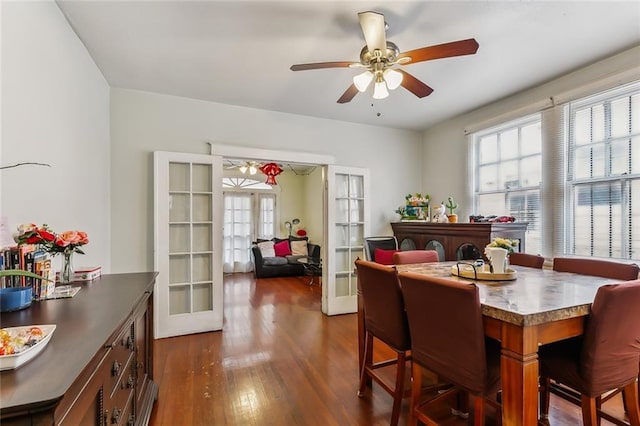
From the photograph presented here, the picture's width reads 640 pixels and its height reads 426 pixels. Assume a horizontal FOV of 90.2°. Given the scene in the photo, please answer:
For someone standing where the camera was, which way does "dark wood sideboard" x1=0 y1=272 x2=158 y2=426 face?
facing the viewer and to the right of the viewer

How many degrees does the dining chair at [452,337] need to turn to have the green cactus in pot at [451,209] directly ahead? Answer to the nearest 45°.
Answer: approximately 45° to its left

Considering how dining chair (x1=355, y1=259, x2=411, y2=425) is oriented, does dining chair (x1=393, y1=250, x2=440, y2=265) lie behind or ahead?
ahead

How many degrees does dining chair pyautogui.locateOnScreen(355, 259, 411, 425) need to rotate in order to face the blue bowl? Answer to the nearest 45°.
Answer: approximately 180°

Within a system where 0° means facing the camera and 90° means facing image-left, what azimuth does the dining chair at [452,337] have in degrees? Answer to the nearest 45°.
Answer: approximately 225°

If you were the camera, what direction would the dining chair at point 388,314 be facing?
facing away from the viewer and to the right of the viewer

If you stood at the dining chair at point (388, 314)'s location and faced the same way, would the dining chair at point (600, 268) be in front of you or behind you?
in front

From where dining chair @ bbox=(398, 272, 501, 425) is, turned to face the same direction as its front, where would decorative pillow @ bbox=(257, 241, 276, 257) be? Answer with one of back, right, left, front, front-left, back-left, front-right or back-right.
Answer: left

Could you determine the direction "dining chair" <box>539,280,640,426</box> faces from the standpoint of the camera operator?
facing away from the viewer and to the left of the viewer

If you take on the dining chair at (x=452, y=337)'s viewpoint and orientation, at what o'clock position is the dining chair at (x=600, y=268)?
the dining chair at (x=600, y=268) is roughly at 12 o'clock from the dining chair at (x=452, y=337).

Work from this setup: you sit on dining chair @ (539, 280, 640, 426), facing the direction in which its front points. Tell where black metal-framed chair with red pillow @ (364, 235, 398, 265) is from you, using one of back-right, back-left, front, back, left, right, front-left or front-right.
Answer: front

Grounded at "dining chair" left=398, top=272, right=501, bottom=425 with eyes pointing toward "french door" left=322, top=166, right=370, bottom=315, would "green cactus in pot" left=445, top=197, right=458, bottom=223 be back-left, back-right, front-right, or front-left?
front-right

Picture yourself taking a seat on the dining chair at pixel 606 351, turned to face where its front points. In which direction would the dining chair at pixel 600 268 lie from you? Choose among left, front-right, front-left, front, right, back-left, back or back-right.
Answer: front-right

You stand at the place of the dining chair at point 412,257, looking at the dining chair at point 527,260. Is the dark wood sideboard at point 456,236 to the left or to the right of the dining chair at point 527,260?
left
